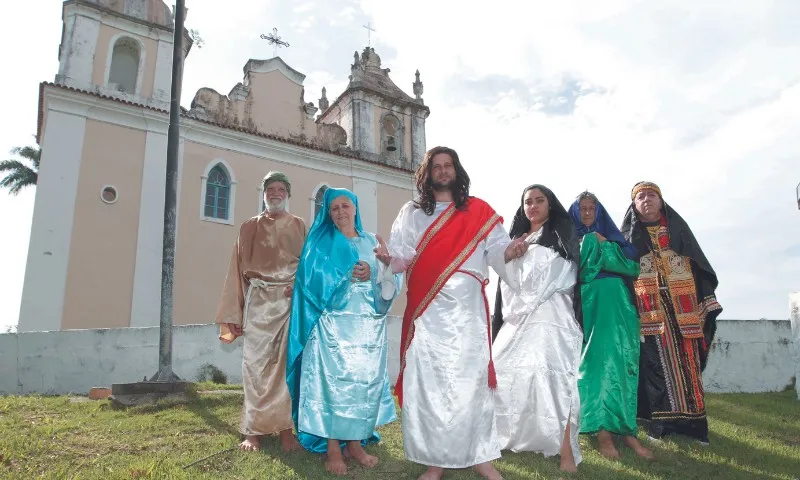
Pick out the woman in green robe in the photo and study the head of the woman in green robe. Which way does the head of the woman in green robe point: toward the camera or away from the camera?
toward the camera

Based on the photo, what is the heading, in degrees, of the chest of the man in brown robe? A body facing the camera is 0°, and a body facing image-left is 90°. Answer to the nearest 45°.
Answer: approximately 0°

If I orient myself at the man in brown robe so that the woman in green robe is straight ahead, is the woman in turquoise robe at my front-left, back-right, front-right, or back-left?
front-right

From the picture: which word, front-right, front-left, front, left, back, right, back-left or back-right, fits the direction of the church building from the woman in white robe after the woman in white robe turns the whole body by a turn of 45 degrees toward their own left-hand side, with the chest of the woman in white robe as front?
back-right

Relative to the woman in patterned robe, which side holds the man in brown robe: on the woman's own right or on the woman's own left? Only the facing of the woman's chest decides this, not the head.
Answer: on the woman's own right

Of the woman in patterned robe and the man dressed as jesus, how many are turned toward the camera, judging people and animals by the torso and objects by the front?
2

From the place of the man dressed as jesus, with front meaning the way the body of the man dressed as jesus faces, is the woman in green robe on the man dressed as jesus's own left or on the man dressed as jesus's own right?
on the man dressed as jesus's own left

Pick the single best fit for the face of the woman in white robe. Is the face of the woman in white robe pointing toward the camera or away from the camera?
toward the camera

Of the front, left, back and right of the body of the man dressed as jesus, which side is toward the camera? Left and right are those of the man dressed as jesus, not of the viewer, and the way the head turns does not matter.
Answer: front

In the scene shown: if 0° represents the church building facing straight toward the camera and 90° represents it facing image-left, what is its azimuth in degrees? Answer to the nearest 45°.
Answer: approximately 315°

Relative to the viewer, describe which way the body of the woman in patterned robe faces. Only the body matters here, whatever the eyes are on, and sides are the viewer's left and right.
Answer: facing the viewer

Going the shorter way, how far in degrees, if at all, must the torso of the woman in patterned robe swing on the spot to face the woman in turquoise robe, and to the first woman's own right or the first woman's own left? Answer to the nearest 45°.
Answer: approximately 45° to the first woman's own right

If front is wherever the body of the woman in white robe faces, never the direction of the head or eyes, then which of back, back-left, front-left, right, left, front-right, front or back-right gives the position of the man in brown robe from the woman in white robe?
front-right

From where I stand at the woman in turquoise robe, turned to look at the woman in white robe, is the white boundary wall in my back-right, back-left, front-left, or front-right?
back-left

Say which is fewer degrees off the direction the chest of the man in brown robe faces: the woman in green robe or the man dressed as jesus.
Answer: the man dressed as jesus

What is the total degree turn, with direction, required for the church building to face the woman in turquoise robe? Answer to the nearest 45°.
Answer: approximately 45° to its right
